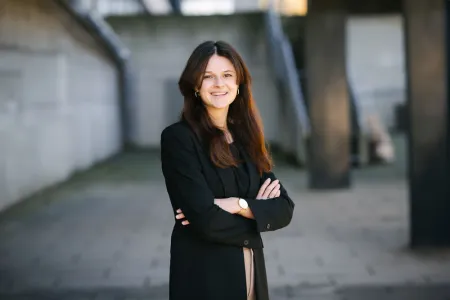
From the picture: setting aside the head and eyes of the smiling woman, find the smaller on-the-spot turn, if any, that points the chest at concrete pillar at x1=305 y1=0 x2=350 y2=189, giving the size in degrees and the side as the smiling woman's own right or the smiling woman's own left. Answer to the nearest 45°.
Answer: approximately 135° to the smiling woman's own left

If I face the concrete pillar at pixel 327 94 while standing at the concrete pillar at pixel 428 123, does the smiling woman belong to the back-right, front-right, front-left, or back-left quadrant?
back-left

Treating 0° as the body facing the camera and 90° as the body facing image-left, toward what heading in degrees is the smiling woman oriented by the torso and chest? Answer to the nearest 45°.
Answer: approximately 315°
